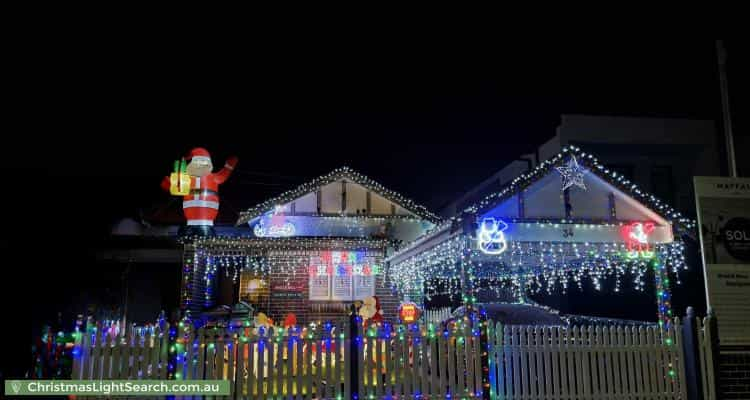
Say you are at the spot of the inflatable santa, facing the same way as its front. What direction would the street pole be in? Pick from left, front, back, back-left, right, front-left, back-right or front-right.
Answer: front-left

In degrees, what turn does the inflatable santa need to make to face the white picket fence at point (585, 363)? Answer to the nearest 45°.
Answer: approximately 45° to its left

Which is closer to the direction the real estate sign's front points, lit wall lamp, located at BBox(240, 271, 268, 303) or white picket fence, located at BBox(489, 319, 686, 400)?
the white picket fence

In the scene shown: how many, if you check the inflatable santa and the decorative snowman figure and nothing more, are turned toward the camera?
2

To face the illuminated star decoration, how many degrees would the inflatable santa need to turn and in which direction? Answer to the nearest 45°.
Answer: approximately 45° to its left

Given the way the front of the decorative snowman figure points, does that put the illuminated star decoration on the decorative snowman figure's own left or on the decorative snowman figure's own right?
on the decorative snowman figure's own left

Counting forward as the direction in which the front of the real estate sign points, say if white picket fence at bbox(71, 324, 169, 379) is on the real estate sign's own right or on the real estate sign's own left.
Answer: on the real estate sign's own right

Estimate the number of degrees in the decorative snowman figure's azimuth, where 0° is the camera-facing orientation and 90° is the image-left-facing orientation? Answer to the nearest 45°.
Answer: approximately 0°

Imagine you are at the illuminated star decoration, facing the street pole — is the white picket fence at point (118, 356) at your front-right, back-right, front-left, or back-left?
back-right

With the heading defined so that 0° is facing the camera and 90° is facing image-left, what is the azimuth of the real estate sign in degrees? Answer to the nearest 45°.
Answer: approximately 0°
